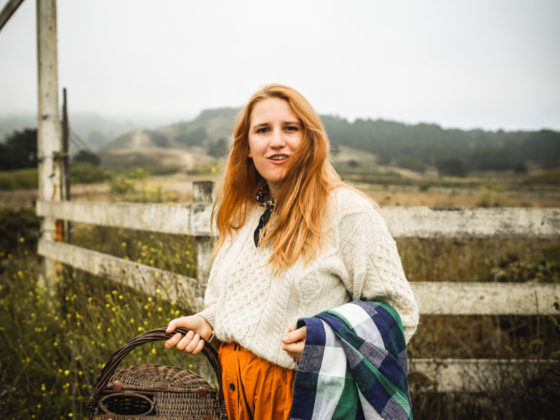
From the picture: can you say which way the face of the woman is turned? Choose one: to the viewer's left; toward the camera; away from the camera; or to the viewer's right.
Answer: toward the camera

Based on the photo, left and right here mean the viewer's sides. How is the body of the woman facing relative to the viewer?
facing the viewer and to the left of the viewer

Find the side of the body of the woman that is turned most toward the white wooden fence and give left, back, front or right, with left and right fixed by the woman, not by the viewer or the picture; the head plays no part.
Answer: back
